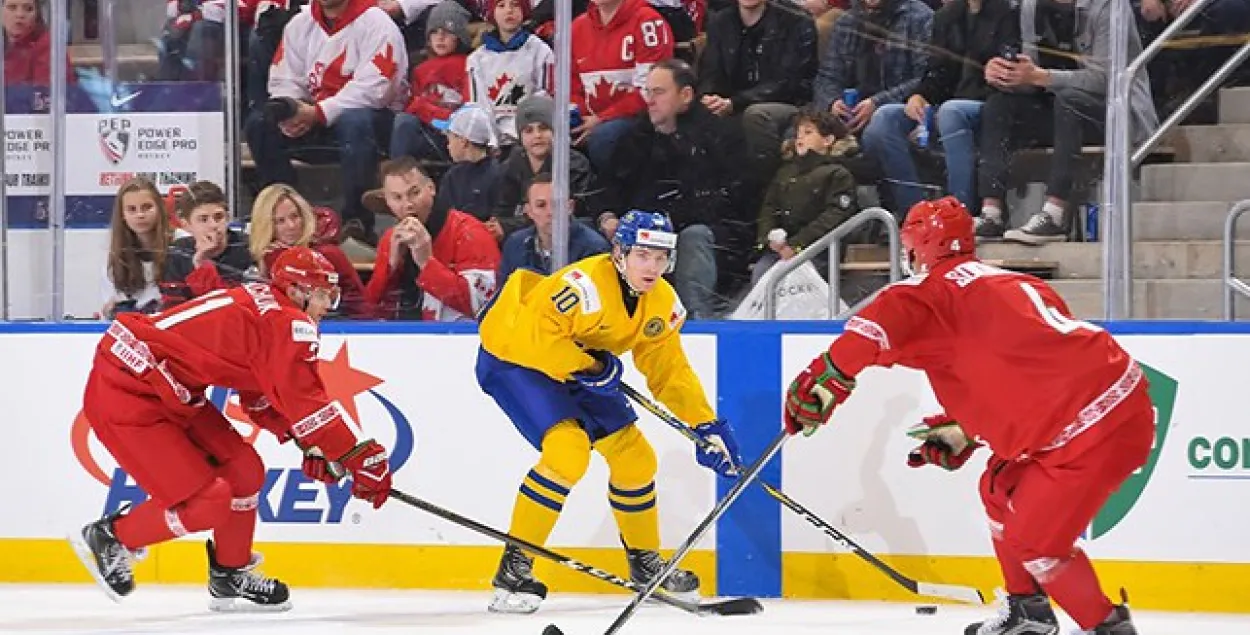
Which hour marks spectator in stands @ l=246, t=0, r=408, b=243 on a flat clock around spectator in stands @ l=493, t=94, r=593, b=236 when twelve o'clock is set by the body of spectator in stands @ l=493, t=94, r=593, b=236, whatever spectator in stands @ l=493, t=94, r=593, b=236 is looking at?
spectator in stands @ l=246, t=0, r=408, b=243 is roughly at 4 o'clock from spectator in stands @ l=493, t=94, r=593, b=236.

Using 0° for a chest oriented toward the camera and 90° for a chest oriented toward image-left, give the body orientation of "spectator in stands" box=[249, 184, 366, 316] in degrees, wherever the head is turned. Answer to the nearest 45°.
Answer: approximately 0°

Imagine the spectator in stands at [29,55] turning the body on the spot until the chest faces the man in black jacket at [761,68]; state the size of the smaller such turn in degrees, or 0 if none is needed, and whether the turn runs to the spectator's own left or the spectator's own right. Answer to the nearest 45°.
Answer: approximately 45° to the spectator's own left

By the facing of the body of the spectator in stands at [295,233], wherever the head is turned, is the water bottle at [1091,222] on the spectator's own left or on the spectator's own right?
on the spectator's own left

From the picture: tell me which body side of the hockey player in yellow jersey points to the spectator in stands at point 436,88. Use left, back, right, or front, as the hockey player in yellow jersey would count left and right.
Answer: back

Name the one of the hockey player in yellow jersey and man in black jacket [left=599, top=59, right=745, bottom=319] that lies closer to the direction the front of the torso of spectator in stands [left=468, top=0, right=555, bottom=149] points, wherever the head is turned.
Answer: the hockey player in yellow jersey

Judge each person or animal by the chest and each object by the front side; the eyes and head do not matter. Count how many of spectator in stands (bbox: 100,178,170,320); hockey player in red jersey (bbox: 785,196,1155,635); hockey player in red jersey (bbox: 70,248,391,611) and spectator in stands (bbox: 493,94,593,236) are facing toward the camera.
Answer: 2

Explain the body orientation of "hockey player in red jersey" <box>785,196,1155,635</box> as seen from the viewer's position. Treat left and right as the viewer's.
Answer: facing away from the viewer and to the left of the viewer

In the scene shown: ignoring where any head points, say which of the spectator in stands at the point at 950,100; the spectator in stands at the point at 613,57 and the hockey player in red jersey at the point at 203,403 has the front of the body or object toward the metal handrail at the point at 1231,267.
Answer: the hockey player in red jersey

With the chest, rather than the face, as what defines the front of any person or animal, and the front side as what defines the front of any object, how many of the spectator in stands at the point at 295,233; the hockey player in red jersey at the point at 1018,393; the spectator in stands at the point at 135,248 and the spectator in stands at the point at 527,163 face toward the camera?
3

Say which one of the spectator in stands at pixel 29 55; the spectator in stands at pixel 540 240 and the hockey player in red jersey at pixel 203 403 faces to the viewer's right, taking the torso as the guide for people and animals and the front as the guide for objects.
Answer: the hockey player in red jersey
